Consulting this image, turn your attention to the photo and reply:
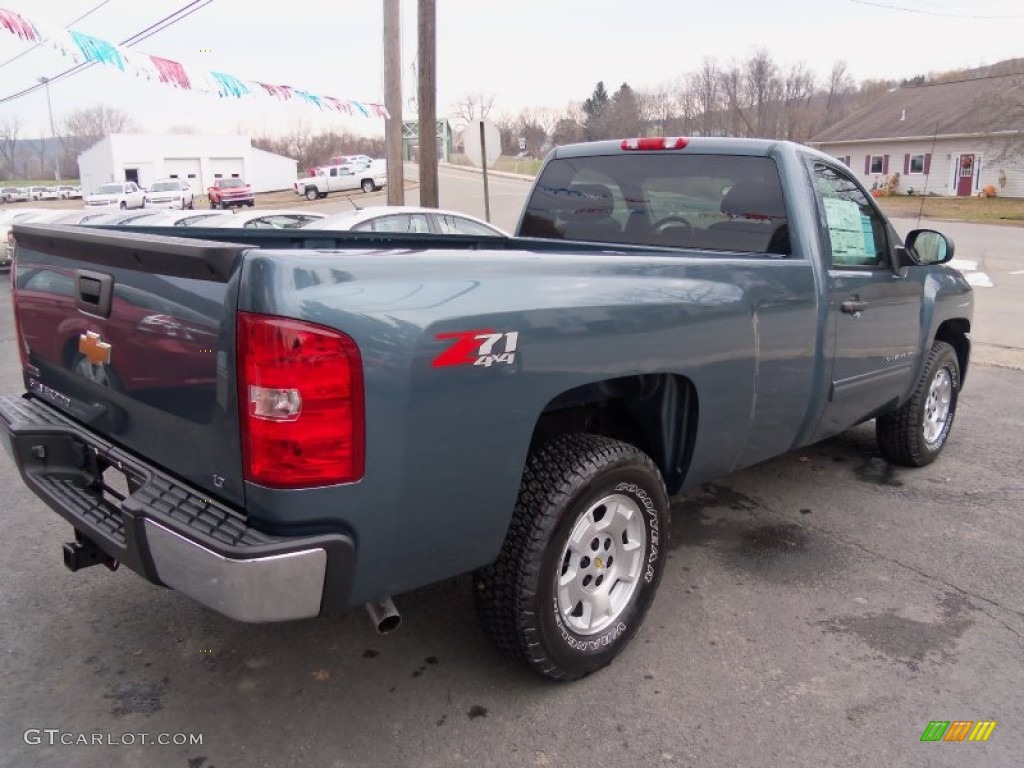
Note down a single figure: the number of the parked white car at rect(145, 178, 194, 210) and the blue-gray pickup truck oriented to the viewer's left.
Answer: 0

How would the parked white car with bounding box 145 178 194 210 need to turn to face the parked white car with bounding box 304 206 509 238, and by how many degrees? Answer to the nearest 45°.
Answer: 0° — it already faces it

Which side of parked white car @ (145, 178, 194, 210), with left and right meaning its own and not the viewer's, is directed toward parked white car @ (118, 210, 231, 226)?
front

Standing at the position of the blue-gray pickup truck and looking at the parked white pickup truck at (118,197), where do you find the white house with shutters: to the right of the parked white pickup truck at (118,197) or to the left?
right

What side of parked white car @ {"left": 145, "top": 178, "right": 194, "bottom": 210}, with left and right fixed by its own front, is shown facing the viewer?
front

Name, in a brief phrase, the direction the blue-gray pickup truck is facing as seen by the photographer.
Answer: facing away from the viewer and to the right of the viewer
